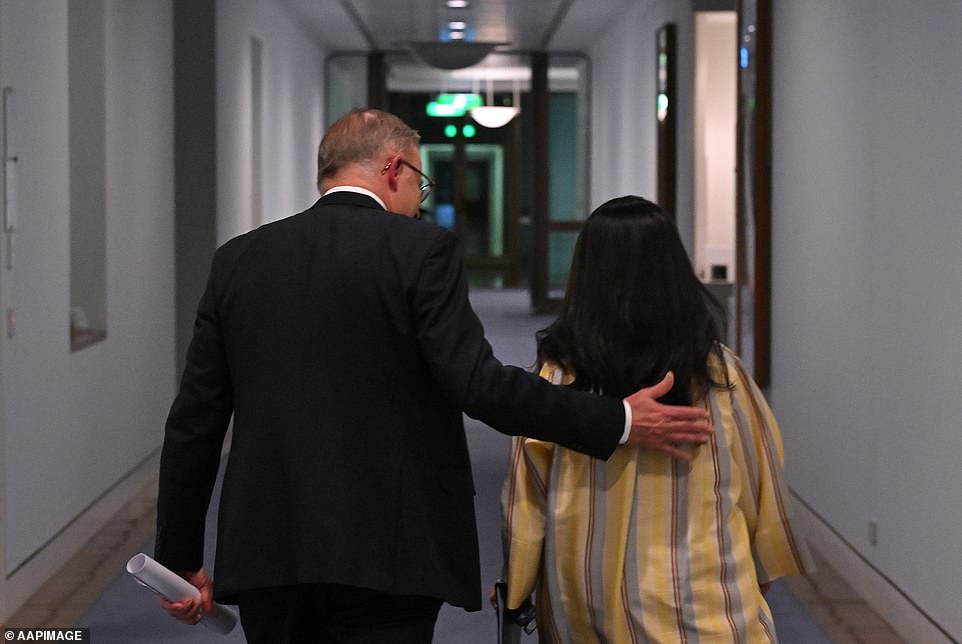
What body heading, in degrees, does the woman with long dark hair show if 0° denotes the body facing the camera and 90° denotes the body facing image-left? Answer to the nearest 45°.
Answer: approximately 180°

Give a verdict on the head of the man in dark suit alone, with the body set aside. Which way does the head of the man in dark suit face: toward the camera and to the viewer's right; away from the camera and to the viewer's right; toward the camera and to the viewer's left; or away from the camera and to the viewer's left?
away from the camera and to the viewer's right

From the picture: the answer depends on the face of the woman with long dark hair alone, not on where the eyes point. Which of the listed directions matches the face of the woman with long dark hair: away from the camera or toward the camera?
away from the camera
